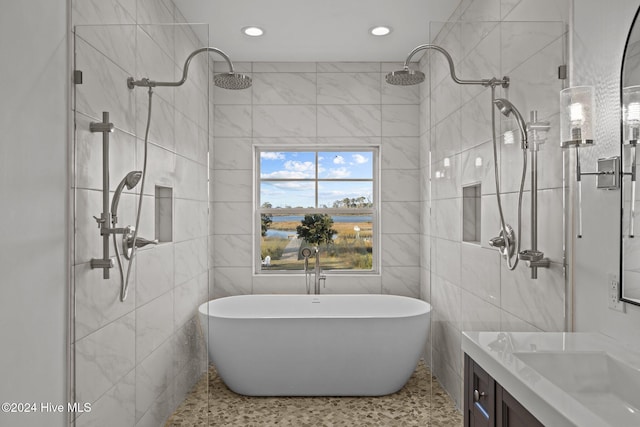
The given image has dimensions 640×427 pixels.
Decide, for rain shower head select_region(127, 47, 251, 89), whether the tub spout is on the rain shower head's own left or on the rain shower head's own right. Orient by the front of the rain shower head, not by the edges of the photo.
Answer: on the rain shower head's own left

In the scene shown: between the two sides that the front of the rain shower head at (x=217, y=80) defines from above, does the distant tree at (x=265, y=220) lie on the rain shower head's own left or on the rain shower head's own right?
on the rain shower head's own left

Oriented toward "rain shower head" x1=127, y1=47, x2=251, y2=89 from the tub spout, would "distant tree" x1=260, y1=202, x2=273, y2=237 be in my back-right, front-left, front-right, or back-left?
back-right

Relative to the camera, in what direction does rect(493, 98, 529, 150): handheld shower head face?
facing to the left of the viewer

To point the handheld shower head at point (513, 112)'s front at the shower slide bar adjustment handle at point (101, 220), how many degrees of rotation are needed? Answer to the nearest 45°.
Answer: approximately 45° to its left

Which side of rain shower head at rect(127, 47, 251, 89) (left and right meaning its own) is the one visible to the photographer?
right

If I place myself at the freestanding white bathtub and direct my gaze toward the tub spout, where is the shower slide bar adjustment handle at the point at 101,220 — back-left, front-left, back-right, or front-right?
back-left
